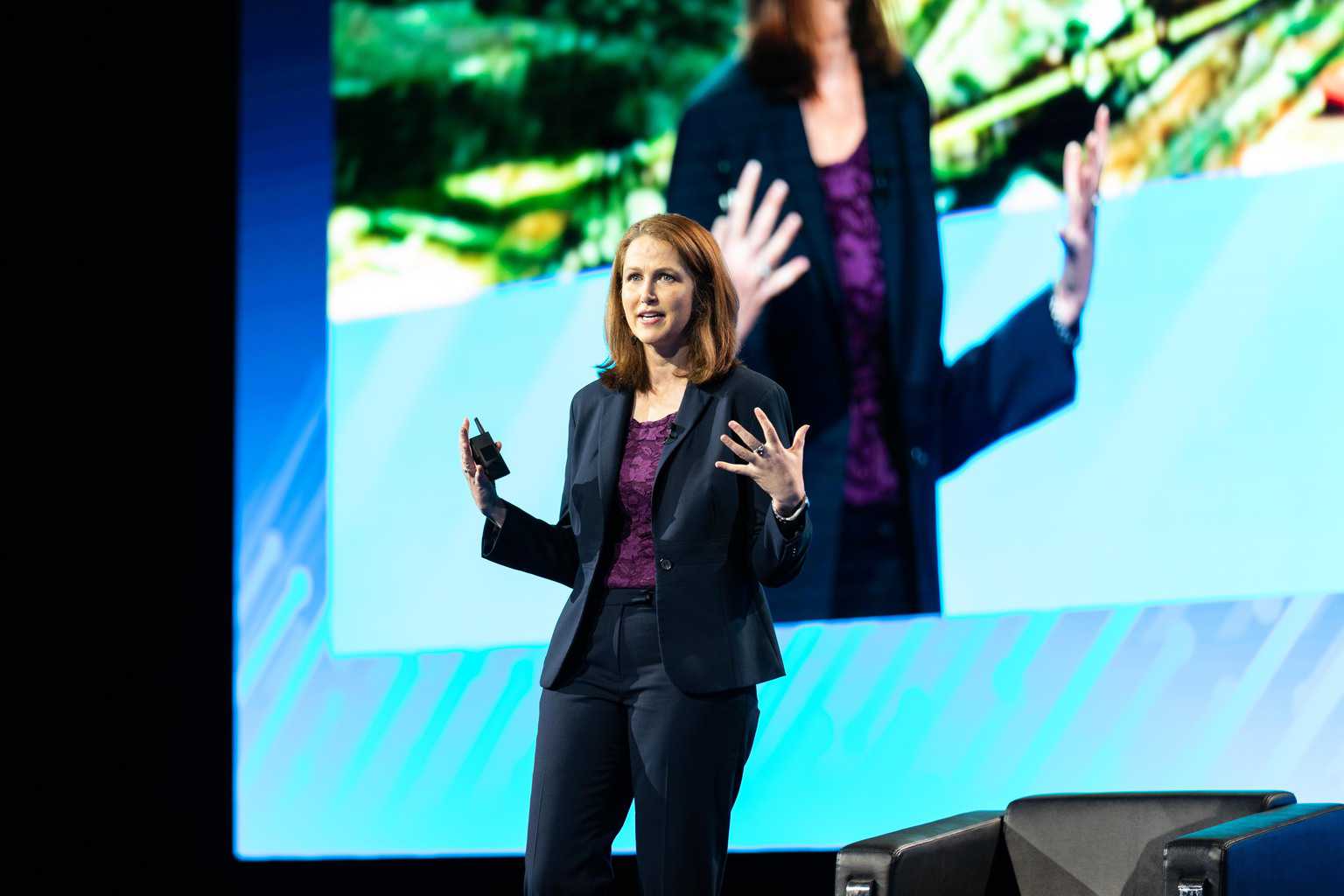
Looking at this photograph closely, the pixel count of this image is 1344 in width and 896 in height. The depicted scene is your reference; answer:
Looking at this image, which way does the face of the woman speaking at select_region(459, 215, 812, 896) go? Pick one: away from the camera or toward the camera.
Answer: toward the camera

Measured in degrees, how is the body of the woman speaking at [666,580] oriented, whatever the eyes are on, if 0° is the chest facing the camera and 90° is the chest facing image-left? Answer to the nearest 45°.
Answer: approximately 45°
